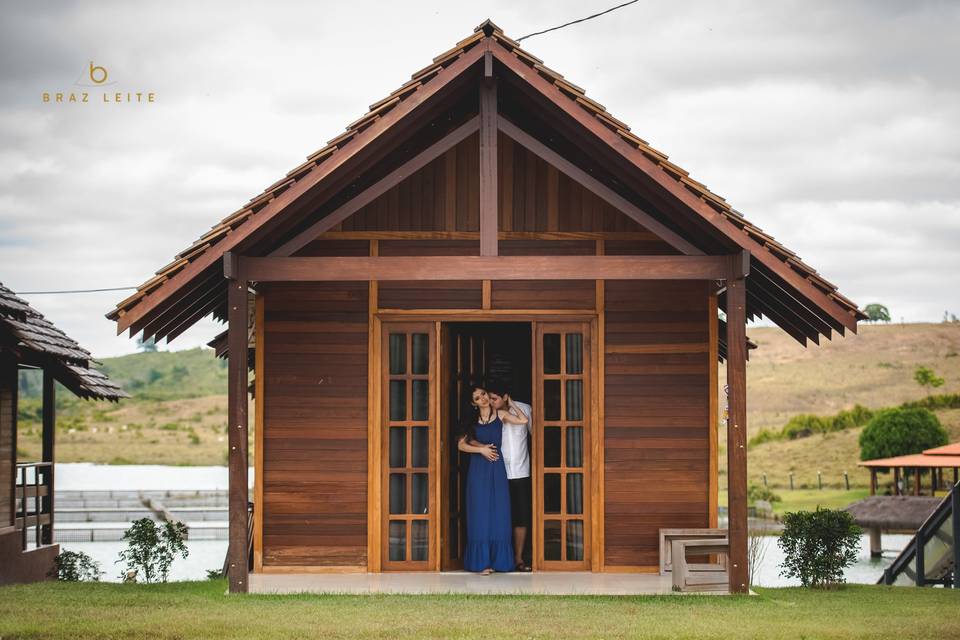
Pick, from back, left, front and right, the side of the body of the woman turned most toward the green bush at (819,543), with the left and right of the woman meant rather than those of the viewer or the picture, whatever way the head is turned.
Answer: left

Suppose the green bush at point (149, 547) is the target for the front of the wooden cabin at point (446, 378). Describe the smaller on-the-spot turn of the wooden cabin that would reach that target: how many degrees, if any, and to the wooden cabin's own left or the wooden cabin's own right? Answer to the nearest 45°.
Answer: approximately 90° to the wooden cabin's own right

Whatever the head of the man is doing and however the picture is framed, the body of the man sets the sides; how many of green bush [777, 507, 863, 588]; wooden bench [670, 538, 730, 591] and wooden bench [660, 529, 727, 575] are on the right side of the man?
0

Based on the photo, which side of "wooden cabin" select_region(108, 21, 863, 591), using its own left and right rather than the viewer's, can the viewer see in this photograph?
front

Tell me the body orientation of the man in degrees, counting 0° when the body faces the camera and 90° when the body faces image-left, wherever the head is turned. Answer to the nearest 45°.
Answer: approximately 45°

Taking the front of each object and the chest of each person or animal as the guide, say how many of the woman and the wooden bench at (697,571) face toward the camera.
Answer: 2

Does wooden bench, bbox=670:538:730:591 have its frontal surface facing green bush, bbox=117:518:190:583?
no

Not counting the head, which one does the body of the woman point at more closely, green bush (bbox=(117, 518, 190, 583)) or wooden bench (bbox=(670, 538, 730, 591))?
the wooden bench

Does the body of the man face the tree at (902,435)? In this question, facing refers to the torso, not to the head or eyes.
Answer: no

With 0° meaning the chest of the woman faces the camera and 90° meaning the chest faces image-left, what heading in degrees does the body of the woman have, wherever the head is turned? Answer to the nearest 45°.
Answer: approximately 0°

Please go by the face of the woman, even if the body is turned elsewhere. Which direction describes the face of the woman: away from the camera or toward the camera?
toward the camera
